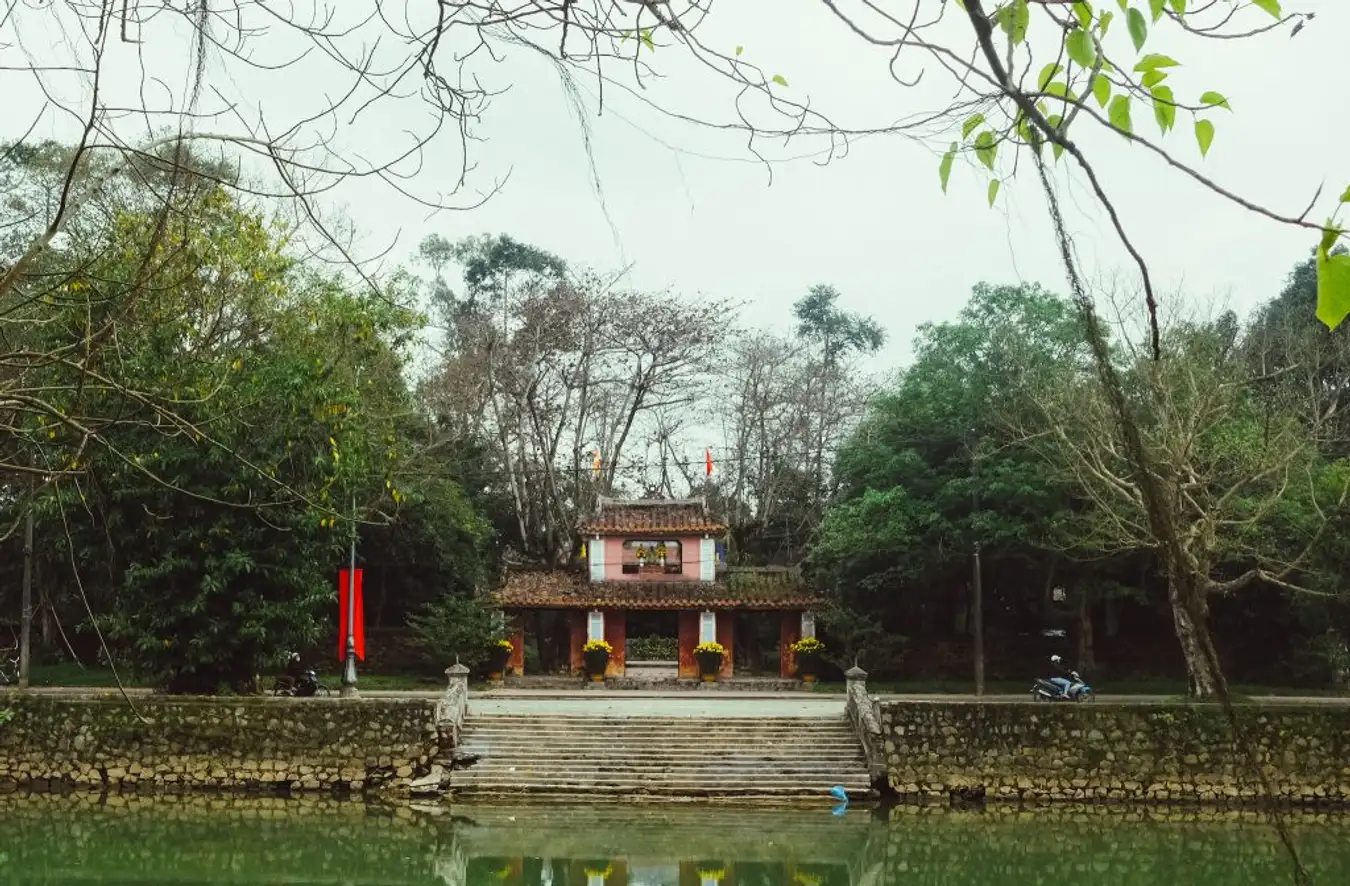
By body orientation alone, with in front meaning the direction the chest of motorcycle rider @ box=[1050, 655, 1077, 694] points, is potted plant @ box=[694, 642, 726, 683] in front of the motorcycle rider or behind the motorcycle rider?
behind

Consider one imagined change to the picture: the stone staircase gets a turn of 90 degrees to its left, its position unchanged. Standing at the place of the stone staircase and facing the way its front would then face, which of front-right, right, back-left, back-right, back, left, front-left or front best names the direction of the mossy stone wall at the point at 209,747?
back

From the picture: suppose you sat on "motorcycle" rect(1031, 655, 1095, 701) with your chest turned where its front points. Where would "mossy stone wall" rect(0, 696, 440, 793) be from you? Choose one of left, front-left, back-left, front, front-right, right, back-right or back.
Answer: back-right

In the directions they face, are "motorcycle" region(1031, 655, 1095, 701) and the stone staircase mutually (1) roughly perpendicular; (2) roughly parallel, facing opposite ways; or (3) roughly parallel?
roughly perpendicular

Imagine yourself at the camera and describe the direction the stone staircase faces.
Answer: facing the viewer

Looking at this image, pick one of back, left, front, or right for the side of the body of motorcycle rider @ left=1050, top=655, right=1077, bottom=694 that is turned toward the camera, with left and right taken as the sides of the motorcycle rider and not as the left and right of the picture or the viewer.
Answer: right

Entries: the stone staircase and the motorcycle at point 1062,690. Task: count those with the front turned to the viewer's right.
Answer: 1

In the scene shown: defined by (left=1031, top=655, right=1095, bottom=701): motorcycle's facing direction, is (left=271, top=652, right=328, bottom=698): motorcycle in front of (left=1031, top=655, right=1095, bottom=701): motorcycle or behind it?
behind

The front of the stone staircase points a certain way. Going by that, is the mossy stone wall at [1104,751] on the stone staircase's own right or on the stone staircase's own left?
on the stone staircase's own left

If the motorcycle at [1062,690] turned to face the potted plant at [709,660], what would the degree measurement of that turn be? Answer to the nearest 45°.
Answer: approximately 135° to its left

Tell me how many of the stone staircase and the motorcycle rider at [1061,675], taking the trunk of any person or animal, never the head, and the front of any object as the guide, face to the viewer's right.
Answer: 1

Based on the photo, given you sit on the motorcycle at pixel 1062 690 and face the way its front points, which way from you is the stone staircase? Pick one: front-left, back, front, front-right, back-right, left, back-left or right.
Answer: back-right

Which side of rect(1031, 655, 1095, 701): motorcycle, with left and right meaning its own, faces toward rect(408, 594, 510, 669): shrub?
back

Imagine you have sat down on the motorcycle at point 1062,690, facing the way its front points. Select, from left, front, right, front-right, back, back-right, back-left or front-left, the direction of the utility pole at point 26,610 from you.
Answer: back

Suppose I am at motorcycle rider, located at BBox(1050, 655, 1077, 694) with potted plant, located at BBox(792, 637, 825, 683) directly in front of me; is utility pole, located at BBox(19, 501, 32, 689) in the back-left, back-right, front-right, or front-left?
front-left

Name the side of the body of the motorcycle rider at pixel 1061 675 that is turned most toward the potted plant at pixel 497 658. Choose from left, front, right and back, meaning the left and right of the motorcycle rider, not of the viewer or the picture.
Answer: back

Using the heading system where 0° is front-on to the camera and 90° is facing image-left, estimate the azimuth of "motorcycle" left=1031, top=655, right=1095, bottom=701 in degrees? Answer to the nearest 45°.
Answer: approximately 270°

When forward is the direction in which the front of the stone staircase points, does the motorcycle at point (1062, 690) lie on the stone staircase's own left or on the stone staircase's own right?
on the stone staircase's own left
